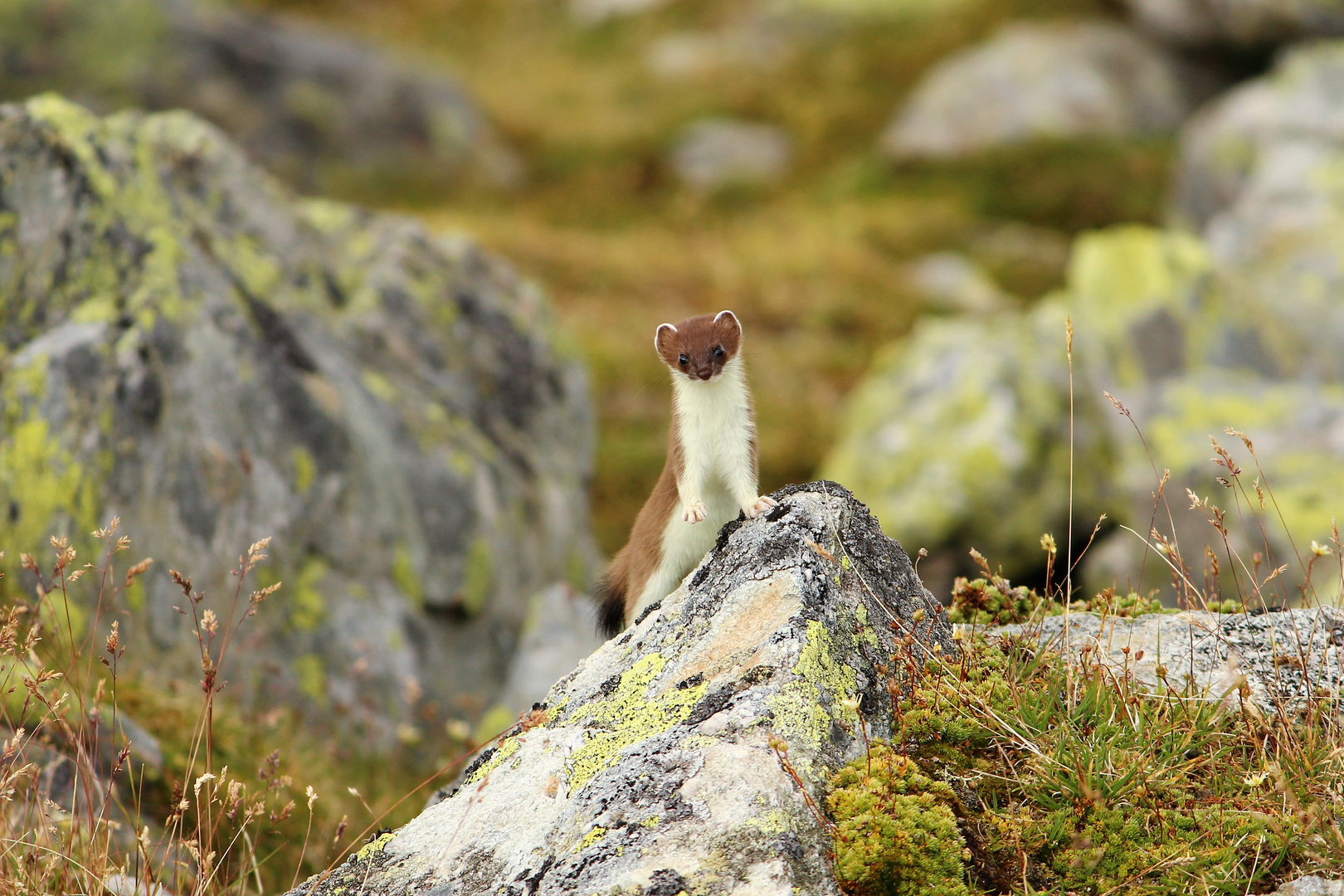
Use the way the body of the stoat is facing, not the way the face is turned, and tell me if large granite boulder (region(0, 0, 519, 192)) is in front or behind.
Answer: behind

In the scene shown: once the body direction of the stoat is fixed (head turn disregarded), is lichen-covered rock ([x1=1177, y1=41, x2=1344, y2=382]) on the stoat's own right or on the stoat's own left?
on the stoat's own left

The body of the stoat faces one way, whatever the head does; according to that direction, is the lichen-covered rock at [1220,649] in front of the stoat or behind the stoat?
in front

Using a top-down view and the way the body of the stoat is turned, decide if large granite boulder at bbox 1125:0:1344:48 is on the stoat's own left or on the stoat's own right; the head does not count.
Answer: on the stoat's own left

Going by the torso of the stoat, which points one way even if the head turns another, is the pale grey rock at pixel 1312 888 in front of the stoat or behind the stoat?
in front

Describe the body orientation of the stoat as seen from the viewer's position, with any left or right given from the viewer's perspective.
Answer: facing the viewer and to the right of the viewer

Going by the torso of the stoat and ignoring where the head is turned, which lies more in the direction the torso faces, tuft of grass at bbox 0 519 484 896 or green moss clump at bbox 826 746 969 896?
the green moss clump
